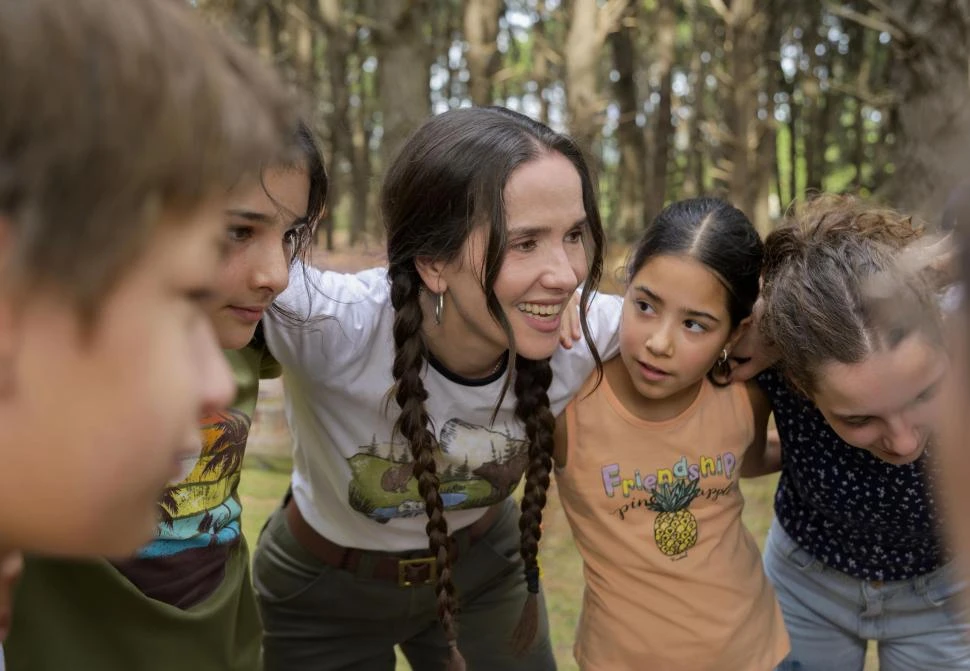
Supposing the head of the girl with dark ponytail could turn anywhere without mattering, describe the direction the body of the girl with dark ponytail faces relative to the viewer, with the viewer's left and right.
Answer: facing the viewer

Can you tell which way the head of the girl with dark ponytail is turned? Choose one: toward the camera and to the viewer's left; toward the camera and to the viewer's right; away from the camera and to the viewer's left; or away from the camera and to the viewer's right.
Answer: toward the camera and to the viewer's left

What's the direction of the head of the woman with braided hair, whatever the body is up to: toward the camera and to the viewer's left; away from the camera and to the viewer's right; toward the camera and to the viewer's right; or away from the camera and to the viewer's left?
toward the camera and to the viewer's right

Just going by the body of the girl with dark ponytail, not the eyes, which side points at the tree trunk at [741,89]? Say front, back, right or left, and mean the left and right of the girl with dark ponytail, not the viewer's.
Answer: back

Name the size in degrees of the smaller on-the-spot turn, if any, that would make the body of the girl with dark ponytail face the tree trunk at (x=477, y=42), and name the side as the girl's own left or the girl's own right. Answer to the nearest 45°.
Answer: approximately 180°

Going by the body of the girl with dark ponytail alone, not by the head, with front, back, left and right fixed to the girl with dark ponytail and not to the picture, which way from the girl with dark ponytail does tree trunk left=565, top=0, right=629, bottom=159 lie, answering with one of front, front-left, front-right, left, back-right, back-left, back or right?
back

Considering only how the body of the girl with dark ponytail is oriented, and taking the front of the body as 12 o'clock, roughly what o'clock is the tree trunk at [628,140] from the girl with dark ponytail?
The tree trunk is roughly at 6 o'clock from the girl with dark ponytail.

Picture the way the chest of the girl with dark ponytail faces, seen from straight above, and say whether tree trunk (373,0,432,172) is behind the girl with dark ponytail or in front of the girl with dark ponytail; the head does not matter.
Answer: behind

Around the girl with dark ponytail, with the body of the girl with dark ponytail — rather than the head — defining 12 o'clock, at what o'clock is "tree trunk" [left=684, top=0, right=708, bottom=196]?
The tree trunk is roughly at 6 o'clock from the girl with dark ponytail.
